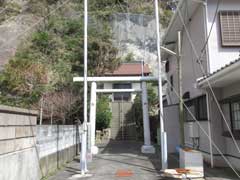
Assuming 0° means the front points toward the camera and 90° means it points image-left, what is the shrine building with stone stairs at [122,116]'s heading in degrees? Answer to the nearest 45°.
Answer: approximately 0°

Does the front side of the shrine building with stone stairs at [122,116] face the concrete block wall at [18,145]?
yes

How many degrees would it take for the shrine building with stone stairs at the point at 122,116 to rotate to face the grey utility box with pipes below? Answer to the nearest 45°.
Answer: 0° — it already faces it

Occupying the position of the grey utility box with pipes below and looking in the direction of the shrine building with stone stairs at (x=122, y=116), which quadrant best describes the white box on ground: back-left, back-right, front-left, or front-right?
back-left
